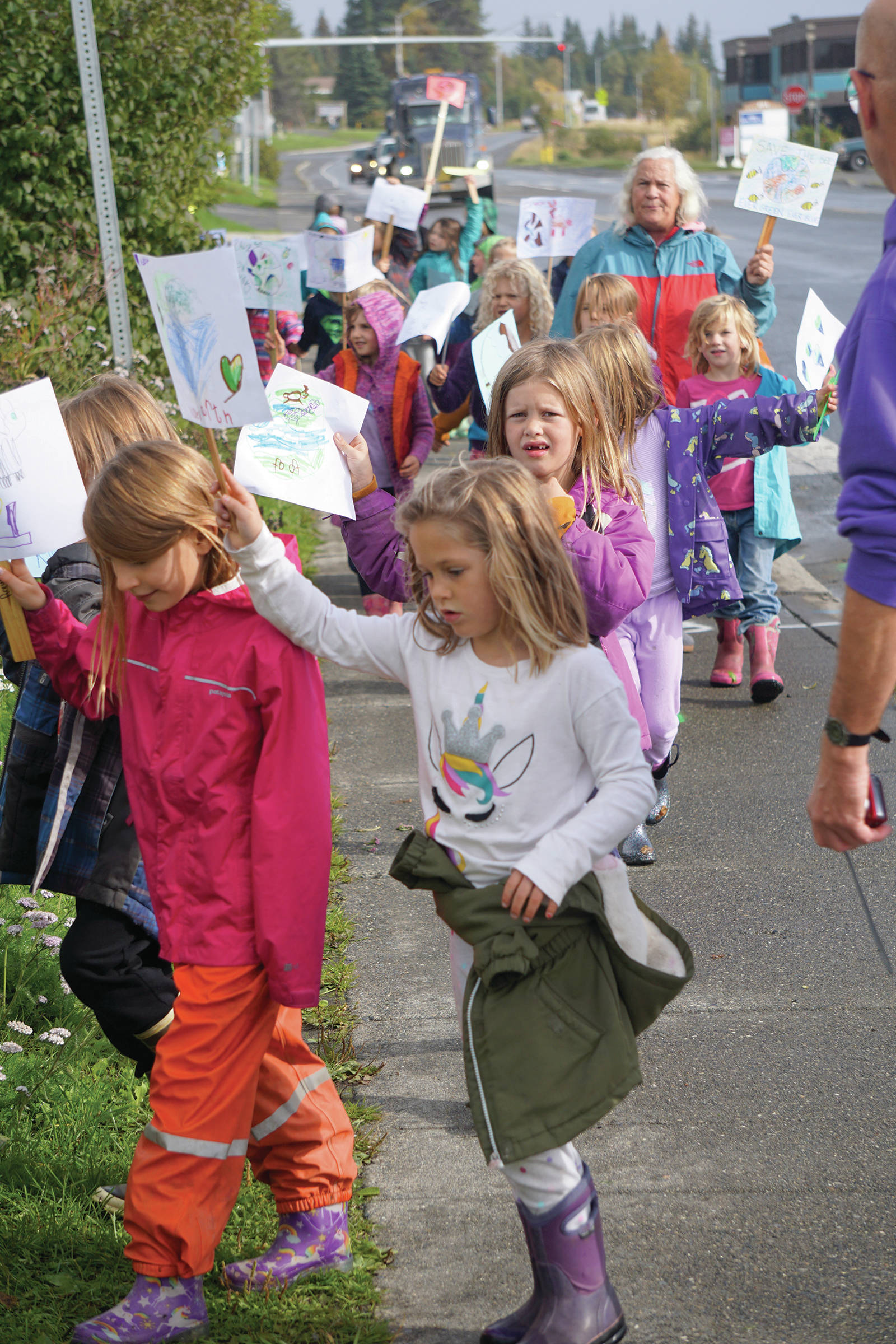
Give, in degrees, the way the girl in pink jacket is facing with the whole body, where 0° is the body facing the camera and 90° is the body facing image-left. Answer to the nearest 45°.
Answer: approximately 45°

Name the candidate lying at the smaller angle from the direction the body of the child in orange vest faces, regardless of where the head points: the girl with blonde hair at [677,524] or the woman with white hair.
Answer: the girl with blonde hair

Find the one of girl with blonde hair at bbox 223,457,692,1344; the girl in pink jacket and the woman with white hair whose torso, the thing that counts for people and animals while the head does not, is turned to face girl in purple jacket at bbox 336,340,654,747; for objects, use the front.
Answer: the woman with white hair

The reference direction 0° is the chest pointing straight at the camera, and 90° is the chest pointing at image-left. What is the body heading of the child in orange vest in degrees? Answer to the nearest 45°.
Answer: approximately 45°

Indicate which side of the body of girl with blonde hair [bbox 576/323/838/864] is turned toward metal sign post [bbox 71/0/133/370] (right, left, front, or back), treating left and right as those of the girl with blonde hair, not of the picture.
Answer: right

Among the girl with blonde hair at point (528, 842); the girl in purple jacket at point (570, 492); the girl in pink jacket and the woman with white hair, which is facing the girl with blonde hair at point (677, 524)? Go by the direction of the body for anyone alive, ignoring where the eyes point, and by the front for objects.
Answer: the woman with white hair

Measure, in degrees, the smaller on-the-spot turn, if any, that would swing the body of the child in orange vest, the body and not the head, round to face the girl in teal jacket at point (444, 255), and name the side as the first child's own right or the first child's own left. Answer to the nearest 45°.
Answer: approximately 135° to the first child's own right

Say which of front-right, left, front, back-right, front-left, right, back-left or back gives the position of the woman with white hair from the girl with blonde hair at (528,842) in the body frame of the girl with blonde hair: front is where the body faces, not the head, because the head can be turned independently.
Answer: back-right

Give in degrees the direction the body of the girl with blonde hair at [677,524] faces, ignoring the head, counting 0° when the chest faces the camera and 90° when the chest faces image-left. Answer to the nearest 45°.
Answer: approximately 45°
